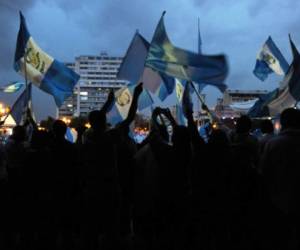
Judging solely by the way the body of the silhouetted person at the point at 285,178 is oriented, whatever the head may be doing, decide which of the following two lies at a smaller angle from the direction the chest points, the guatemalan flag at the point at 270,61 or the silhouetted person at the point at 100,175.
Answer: the guatemalan flag

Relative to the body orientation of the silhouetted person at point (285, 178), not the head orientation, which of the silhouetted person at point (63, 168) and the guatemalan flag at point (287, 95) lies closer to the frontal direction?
the guatemalan flag

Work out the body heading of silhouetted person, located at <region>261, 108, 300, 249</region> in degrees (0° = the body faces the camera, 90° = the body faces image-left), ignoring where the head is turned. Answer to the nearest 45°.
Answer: approximately 180°

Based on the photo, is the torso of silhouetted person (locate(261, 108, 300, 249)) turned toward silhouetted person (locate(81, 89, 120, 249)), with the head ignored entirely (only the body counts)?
no

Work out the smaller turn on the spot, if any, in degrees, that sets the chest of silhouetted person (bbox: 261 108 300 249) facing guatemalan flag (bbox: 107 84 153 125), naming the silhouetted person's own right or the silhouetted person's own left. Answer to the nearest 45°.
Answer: approximately 45° to the silhouetted person's own left

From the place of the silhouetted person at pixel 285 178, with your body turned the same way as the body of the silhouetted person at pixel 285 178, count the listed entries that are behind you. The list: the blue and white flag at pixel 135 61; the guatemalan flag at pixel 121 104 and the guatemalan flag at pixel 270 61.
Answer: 0

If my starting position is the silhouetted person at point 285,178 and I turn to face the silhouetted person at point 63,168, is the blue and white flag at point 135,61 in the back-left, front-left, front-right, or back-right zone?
front-right

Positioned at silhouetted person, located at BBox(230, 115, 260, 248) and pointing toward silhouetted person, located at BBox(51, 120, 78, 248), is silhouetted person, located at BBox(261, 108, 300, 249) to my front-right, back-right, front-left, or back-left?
back-left

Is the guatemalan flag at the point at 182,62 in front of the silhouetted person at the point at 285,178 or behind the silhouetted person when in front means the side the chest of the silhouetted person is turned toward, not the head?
in front

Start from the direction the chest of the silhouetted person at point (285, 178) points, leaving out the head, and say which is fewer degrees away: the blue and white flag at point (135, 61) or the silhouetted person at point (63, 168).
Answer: the blue and white flag

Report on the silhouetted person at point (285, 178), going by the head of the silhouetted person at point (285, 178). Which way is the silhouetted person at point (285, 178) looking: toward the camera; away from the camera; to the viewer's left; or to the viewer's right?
away from the camera

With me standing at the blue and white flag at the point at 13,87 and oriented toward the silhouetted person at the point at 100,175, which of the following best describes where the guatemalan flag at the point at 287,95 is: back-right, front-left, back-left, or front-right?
front-left

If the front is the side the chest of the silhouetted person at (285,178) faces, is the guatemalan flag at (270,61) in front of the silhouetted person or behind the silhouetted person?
in front
